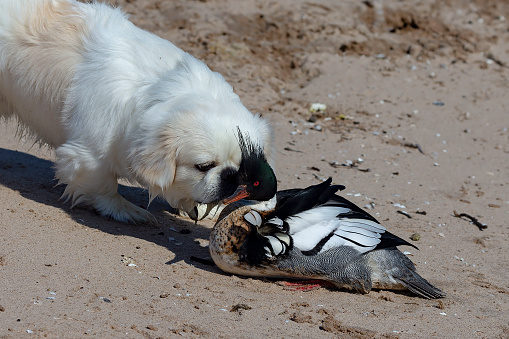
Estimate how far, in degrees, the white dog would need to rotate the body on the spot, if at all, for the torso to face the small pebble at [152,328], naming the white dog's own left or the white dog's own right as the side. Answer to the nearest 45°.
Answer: approximately 45° to the white dog's own right

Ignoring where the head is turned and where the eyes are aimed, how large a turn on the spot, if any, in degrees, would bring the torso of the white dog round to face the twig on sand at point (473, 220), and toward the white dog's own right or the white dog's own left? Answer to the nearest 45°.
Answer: approximately 45° to the white dog's own left

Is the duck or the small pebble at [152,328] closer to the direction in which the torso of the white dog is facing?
the duck

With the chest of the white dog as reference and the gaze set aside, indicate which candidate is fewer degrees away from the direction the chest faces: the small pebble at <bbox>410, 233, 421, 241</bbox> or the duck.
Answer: the duck

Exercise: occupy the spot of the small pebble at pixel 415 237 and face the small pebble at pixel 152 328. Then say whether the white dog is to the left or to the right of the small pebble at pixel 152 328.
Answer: right

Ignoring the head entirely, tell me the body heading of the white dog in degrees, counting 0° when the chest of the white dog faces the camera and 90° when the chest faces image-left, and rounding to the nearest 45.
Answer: approximately 315°

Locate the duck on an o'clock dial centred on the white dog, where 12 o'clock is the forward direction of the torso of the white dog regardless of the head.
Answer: The duck is roughly at 12 o'clock from the white dog.

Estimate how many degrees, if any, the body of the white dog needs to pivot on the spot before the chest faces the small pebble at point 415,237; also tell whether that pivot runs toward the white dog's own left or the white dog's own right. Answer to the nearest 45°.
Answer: approximately 45° to the white dog's own left
